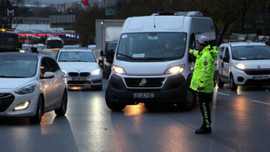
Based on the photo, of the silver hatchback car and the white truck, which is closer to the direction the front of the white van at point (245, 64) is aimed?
the silver hatchback car

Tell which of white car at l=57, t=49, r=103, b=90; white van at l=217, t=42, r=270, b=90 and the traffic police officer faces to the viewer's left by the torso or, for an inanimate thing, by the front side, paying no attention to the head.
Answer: the traffic police officer

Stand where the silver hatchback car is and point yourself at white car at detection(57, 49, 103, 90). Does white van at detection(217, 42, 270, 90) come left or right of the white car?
right

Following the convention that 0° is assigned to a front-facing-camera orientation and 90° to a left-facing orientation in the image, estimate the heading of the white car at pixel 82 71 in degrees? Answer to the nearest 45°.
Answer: approximately 0°

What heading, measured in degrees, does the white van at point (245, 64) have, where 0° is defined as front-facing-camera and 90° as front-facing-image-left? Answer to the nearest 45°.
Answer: approximately 315°

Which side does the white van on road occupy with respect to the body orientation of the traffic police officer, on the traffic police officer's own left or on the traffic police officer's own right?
on the traffic police officer's own right

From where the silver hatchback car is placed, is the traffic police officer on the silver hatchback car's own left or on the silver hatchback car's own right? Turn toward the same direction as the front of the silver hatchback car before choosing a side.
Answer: on the silver hatchback car's own left

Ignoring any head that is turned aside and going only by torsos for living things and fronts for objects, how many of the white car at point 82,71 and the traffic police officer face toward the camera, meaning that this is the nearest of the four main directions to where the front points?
1

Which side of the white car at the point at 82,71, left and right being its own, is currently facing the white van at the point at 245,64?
left

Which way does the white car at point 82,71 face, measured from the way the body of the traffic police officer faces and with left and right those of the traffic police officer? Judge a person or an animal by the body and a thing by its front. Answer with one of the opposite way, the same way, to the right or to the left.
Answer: to the left

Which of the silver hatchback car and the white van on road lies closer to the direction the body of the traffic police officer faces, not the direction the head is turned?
the silver hatchback car

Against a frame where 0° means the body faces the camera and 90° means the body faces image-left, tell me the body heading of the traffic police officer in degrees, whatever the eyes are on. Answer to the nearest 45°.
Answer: approximately 90°

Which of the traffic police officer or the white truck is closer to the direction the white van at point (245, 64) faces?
the traffic police officer
